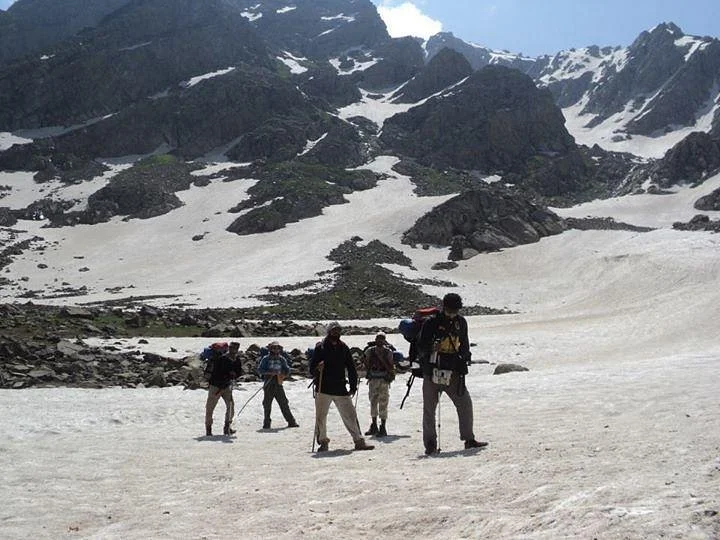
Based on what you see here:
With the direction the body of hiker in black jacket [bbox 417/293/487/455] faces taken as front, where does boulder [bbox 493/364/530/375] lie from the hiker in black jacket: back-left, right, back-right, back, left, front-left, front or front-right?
back-left

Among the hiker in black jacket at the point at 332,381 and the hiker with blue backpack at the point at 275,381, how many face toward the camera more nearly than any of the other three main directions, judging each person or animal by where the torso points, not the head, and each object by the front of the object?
2

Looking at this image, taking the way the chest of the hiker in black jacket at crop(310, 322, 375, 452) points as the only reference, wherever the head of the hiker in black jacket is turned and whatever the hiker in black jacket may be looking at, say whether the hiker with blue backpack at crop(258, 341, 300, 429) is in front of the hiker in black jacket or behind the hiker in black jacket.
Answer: behind

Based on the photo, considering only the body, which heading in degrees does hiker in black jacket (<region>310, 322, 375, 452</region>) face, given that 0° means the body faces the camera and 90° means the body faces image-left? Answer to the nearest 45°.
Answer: approximately 0°

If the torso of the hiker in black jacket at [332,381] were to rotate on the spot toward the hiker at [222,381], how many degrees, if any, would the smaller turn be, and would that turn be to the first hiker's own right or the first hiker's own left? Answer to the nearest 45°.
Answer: approximately 135° to the first hiker's own right

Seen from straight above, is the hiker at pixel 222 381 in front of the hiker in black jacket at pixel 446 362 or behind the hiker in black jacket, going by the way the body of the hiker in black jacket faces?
behind
